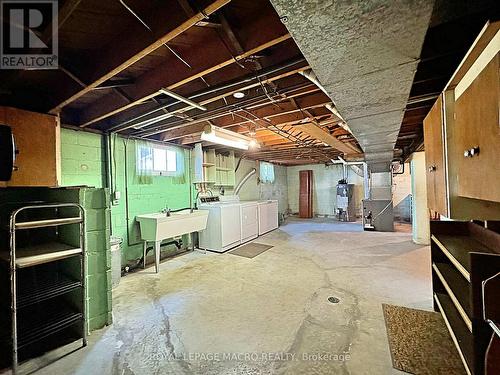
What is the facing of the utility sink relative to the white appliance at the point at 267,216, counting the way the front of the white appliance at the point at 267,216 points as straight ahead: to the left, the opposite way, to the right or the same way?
the same way

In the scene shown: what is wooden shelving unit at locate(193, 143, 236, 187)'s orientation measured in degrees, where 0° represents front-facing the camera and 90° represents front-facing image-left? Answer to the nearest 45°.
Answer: approximately 315°

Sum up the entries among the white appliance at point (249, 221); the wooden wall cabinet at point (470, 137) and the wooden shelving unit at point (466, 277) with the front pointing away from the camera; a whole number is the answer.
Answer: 0

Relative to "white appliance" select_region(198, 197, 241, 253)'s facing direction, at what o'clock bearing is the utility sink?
The utility sink is roughly at 3 o'clock from the white appliance.

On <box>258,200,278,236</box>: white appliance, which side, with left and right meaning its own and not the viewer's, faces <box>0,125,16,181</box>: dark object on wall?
right

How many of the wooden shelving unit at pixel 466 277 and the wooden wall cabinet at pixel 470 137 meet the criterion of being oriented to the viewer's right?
0

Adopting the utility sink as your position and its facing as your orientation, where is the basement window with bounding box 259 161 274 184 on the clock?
The basement window is roughly at 9 o'clock from the utility sink.

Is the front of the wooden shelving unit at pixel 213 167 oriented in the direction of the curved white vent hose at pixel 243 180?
no

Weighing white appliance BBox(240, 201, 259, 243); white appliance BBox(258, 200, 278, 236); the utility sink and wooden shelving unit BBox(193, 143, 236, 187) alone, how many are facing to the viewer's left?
0

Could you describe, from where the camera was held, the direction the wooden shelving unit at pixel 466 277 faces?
facing the viewer and to the left of the viewer

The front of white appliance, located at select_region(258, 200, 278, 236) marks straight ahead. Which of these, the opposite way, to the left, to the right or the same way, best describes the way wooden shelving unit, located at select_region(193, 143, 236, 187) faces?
the same way

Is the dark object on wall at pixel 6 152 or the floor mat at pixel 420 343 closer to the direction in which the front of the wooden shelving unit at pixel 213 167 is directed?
the floor mat

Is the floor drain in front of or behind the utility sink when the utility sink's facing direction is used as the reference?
in front

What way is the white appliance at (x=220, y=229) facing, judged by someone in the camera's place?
facing the viewer and to the right of the viewer

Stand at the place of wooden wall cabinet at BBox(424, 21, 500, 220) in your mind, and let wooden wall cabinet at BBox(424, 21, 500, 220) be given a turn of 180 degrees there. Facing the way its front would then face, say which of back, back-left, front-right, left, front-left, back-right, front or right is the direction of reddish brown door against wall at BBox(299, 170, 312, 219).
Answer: left

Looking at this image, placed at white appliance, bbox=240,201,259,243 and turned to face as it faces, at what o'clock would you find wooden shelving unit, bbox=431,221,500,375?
The wooden shelving unit is roughly at 1 o'clock from the white appliance.

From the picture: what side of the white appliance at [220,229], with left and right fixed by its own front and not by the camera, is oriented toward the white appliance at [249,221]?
left
